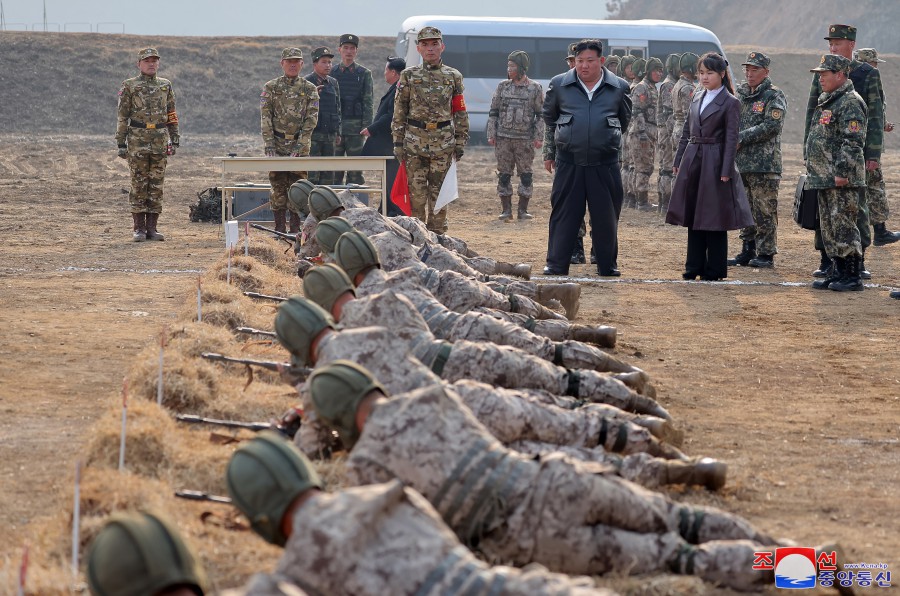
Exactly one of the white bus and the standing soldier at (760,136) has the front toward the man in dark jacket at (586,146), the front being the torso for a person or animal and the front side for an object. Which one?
the standing soldier

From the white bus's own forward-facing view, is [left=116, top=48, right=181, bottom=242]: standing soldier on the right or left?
on its right

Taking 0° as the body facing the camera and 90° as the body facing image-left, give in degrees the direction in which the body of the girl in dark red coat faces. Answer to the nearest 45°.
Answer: approximately 45°

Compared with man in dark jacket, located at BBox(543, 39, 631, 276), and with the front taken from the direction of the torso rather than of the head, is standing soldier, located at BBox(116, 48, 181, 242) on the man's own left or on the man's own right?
on the man's own right

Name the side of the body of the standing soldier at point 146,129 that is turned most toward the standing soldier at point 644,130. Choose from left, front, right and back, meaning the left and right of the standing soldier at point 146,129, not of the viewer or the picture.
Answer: left

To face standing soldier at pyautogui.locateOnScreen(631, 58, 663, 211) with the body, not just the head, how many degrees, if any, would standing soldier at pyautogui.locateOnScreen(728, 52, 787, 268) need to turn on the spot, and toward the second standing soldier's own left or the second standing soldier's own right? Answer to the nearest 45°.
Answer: approximately 135° to the second standing soldier's own right

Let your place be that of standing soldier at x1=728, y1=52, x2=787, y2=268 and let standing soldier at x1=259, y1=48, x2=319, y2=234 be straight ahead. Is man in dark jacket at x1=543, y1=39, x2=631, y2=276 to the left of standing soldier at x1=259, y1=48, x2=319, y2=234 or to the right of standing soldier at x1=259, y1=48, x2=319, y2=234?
left

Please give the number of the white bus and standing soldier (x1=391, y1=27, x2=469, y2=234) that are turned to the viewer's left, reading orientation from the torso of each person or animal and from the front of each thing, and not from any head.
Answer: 1

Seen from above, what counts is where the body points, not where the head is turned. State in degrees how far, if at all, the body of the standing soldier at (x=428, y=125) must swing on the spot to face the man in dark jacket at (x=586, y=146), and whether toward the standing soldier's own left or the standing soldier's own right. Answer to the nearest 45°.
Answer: approximately 45° to the standing soldier's own left
